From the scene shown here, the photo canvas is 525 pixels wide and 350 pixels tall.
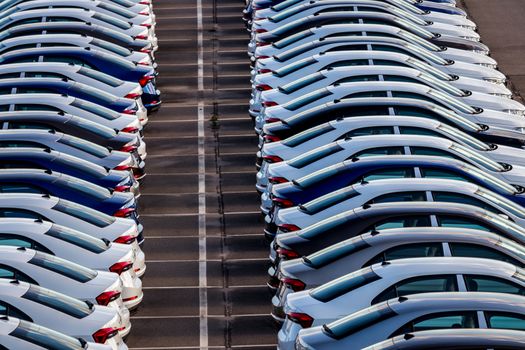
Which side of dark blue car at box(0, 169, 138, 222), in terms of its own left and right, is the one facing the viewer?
left

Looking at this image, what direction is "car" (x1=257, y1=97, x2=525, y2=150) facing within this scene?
to the viewer's right

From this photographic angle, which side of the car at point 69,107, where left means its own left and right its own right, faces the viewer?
left

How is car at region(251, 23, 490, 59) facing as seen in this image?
to the viewer's right

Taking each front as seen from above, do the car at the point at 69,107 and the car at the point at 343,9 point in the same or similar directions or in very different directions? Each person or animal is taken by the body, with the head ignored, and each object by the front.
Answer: very different directions

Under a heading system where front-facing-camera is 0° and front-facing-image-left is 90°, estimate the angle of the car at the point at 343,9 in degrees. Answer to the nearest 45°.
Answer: approximately 270°

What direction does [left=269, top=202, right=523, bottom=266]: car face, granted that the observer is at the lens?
facing to the right of the viewer

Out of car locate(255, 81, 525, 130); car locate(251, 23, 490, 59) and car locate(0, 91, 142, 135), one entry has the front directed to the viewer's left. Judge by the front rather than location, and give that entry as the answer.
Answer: car locate(0, 91, 142, 135)

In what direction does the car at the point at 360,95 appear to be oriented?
to the viewer's right
